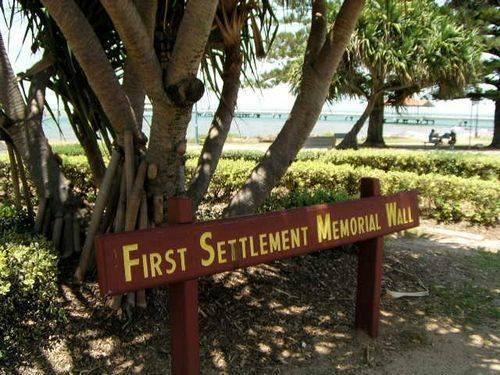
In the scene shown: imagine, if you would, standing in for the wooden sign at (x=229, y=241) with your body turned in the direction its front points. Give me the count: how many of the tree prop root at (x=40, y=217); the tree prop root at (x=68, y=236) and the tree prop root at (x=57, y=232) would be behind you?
3

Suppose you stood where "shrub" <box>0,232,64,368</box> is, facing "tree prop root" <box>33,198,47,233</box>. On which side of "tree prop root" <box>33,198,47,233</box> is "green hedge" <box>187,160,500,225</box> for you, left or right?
right

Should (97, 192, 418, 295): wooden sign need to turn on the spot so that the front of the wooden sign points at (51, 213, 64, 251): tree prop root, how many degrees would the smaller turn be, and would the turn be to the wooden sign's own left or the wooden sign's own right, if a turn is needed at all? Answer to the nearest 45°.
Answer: approximately 180°

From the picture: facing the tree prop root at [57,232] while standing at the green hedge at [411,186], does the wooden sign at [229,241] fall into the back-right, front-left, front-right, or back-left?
front-left

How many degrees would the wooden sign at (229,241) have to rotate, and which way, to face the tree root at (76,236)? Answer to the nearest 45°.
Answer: approximately 180°

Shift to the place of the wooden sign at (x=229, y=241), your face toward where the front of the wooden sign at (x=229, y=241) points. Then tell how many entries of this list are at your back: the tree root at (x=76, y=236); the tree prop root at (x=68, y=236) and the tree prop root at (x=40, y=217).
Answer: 3

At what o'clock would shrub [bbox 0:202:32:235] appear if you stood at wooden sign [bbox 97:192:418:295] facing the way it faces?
The shrub is roughly at 6 o'clock from the wooden sign.

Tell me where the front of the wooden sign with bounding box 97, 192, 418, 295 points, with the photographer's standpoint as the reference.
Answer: facing the viewer and to the right of the viewer

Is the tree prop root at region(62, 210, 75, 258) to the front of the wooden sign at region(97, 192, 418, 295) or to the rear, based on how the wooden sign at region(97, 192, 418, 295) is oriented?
to the rear

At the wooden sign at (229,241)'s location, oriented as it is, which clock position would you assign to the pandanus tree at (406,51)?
The pandanus tree is roughly at 8 o'clock from the wooden sign.

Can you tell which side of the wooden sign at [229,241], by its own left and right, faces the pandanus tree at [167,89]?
back

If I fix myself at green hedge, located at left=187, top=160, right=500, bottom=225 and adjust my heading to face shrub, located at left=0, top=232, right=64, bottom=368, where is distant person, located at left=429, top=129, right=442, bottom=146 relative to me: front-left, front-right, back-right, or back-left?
back-right

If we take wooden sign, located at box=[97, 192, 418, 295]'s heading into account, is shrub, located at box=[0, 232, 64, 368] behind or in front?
behind

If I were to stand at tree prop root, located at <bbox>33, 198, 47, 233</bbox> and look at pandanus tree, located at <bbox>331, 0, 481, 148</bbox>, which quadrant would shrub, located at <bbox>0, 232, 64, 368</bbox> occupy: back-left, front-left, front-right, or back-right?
back-right
